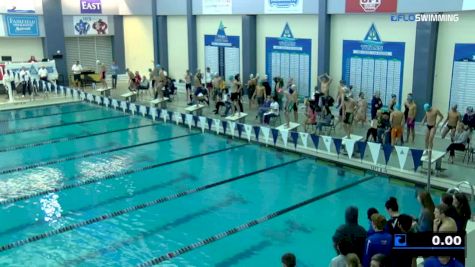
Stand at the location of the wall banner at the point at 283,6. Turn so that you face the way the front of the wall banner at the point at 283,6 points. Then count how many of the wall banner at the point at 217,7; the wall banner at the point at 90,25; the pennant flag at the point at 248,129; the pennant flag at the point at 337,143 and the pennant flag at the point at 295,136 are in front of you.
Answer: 3

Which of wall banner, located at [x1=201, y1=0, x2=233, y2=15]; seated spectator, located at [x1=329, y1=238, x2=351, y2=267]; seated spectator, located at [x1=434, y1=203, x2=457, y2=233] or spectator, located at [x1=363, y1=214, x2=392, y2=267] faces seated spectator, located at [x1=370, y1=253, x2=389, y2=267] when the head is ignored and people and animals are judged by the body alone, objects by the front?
the wall banner

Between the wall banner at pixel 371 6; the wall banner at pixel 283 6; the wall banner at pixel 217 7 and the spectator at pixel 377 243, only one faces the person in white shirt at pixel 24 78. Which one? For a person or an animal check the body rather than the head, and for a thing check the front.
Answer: the spectator

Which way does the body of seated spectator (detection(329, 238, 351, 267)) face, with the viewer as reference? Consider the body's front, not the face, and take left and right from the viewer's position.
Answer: facing away from the viewer and to the left of the viewer

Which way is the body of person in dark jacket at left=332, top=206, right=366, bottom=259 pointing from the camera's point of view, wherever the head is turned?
away from the camera

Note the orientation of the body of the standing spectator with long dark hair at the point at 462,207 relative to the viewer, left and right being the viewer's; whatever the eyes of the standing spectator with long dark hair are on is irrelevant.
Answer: facing to the left of the viewer

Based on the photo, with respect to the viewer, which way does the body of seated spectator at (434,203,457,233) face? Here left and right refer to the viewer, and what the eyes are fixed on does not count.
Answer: facing away from the viewer and to the left of the viewer
